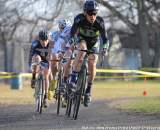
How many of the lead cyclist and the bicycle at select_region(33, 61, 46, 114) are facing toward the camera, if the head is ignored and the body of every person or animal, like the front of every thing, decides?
2

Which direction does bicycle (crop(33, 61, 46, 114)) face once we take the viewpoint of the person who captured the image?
facing the viewer

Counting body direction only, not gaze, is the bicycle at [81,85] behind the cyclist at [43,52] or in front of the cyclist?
in front

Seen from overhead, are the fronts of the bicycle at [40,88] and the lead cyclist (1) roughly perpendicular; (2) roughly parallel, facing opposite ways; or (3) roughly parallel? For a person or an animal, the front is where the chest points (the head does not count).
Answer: roughly parallel

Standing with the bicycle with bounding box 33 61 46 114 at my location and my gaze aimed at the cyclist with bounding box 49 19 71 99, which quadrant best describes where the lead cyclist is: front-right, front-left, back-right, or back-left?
front-right

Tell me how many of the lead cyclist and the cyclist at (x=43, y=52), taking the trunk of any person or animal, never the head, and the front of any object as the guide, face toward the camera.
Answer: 2

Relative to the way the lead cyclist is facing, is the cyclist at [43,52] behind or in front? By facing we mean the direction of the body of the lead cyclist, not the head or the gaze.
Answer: behind

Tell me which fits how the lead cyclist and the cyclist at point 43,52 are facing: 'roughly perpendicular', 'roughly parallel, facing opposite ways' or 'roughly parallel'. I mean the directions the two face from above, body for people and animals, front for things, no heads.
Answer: roughly parallel

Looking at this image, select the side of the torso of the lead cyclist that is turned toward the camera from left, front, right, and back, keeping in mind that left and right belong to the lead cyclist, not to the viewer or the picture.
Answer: front

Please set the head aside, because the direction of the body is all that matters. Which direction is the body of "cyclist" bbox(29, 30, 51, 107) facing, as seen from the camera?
toward the camera
